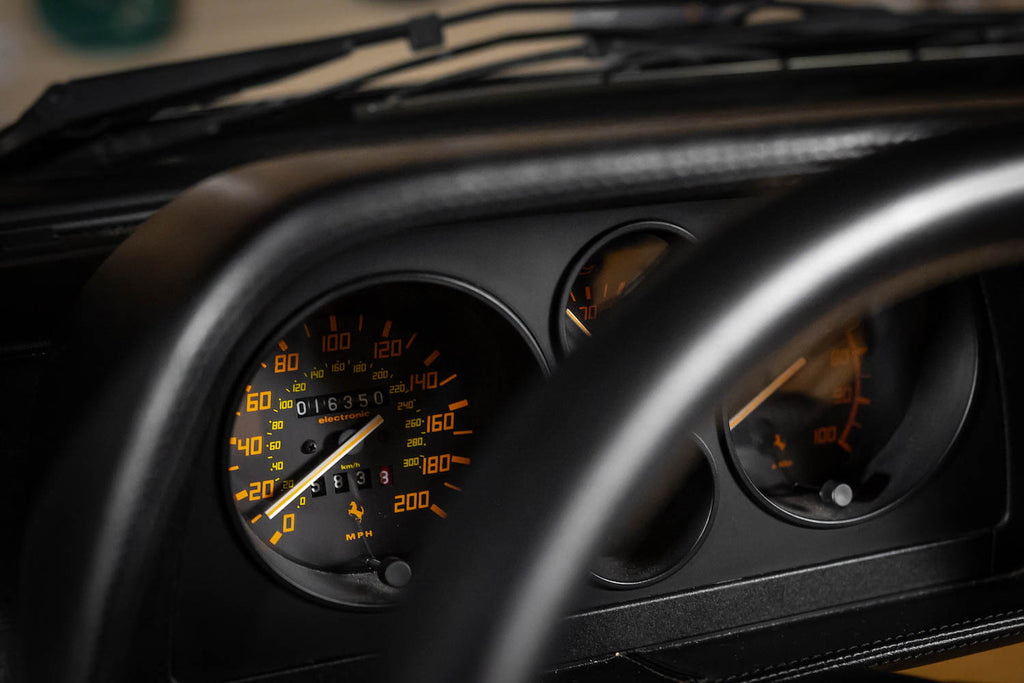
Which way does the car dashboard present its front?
toward the camera
